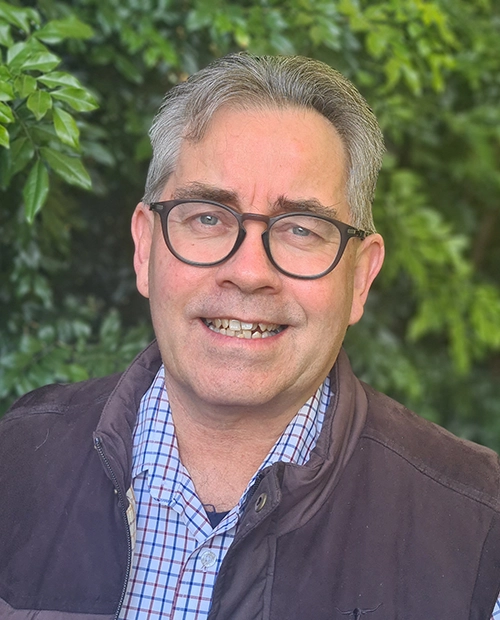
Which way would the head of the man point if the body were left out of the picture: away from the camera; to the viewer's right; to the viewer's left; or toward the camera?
toward the camera

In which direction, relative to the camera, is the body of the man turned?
toward the camera
